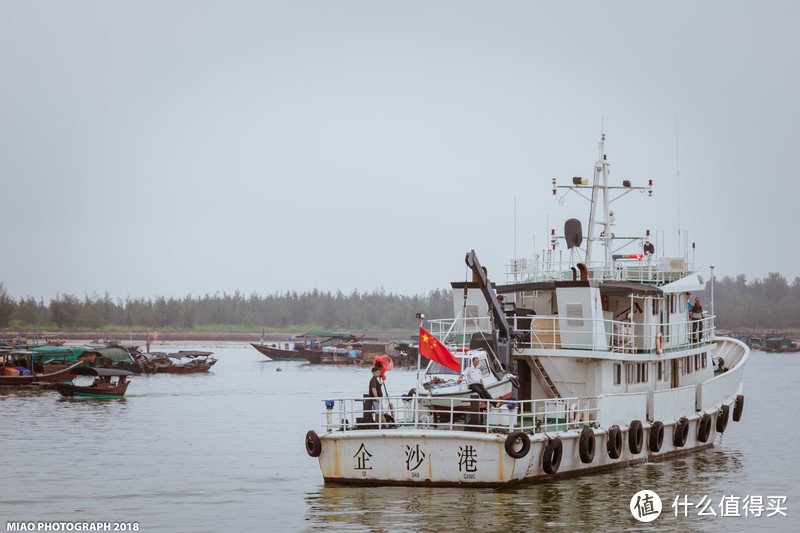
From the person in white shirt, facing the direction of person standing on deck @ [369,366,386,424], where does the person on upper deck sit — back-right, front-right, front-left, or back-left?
back-right

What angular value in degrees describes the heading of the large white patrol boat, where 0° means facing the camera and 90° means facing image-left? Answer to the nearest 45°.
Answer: approximately 225°
